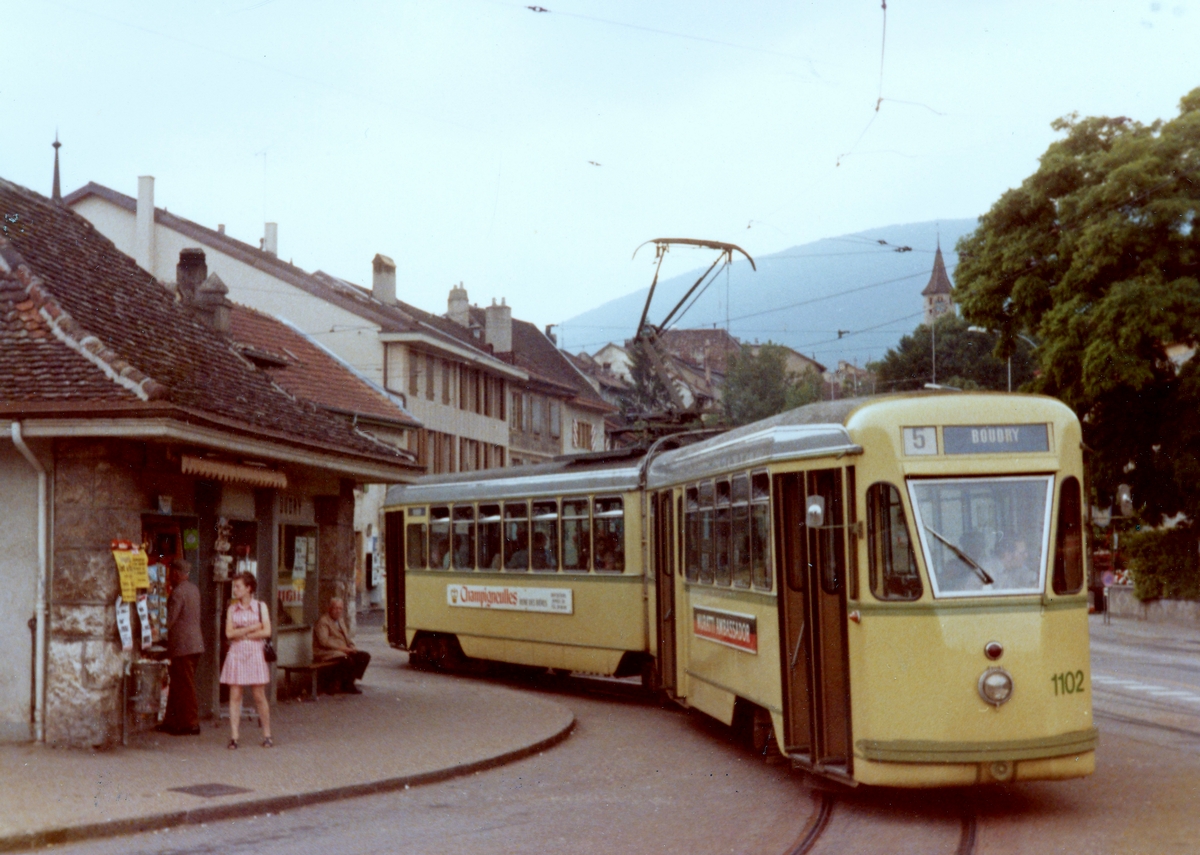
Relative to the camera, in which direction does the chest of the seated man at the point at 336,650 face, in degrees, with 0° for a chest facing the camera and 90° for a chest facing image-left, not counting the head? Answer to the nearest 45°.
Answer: approximately 315°

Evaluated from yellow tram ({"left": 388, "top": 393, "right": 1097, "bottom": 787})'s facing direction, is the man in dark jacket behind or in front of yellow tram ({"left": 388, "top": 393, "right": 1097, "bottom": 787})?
behind

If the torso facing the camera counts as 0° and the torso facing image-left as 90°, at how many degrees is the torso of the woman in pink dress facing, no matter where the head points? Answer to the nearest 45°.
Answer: approximately 0°

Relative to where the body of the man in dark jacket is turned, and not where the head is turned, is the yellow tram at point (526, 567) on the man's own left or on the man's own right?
on the man's own right

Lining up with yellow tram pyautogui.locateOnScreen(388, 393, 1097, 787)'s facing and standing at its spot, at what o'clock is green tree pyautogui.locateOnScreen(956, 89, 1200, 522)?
The green tree is roughly at 8 o'clock from the yellow tram.

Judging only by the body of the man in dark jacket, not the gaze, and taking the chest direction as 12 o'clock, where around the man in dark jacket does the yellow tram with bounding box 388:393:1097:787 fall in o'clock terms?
The yellow tram is roughly at 6 o'clock from the man in dark jacket.

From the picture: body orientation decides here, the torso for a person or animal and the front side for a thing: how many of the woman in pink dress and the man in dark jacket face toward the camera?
1

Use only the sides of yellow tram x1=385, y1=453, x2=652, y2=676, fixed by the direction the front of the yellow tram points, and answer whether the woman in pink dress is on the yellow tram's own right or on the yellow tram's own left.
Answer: on the yellow tram's own right
